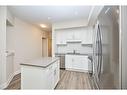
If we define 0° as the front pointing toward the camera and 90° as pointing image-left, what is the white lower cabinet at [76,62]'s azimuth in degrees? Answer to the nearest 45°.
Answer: approximately 0°

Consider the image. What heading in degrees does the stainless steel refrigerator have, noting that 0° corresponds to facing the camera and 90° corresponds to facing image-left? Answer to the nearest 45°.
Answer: approximately 45°

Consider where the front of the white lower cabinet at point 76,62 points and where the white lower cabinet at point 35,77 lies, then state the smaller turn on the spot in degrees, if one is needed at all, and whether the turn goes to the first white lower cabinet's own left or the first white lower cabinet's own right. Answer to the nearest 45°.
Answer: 0° — it already faces it

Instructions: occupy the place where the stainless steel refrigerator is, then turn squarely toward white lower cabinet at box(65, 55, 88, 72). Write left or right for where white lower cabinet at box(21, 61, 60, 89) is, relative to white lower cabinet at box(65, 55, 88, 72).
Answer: left

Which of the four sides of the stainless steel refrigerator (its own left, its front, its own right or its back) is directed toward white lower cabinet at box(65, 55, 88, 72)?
right
